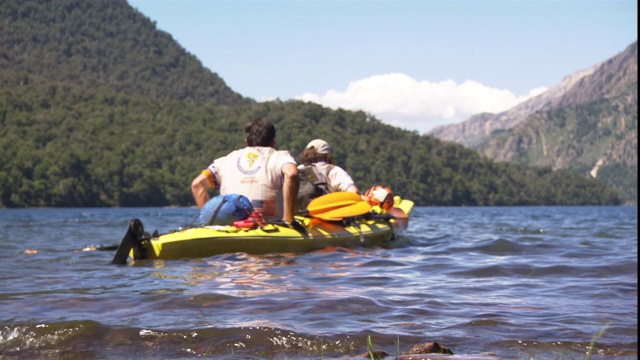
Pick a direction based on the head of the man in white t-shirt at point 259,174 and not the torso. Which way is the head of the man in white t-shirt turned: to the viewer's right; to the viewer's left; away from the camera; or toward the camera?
away from the camera

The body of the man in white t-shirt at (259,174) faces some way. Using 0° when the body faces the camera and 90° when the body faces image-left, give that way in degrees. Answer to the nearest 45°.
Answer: approximately 180°
